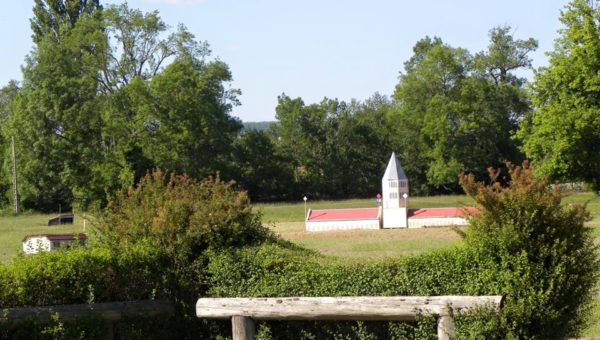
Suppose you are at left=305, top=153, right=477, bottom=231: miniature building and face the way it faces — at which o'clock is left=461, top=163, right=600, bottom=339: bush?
The bush is roughly at 12 o'clock from the miniature building.

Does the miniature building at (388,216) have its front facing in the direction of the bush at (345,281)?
yes

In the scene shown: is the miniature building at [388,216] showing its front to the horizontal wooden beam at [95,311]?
yes

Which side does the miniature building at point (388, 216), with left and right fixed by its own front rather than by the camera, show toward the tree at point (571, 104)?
left

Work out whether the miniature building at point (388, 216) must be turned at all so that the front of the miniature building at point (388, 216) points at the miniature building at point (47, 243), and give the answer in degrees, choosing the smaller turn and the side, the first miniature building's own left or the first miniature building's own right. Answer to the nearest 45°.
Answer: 0° — it already faces it

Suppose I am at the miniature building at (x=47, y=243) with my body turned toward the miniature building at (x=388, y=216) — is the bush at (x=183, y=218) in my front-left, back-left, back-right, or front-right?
back-right

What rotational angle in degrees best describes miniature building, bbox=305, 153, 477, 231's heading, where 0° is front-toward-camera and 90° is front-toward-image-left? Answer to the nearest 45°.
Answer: approximately 0°

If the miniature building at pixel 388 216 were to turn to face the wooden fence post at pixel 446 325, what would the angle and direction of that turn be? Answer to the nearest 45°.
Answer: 0° — it already faces it

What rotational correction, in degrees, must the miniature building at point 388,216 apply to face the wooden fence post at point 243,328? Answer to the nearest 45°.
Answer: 0° — it already faces it

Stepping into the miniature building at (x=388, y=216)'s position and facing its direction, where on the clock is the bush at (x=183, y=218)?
The bush is roughly at 12 o'clock from the miniature building.
